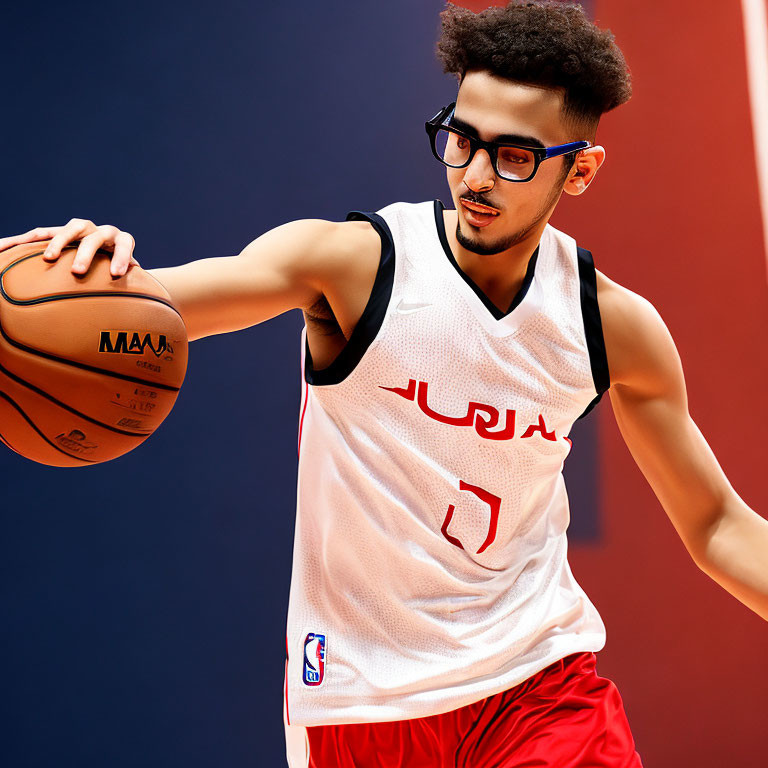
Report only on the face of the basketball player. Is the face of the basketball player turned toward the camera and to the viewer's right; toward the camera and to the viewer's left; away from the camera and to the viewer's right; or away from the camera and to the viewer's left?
toward the camera and to the viewer's left

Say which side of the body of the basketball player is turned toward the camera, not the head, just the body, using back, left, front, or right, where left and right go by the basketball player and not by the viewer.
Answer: front
